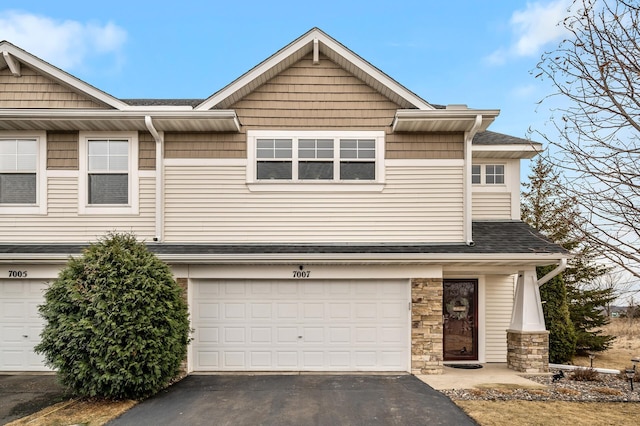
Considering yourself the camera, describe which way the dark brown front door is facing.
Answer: facing the viewer

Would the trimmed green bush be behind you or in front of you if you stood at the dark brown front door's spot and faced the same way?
in front

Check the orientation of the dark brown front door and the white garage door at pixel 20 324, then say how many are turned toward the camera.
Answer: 2

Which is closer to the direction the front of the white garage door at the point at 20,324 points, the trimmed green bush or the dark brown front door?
the trimmed green bush

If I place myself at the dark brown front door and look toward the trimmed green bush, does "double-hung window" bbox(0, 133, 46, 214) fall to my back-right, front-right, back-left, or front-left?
front-right

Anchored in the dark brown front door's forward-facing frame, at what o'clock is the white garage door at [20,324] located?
The white garage door is roughly at 2 o'clock from the dark brown front door.

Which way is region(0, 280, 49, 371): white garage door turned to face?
toward the camera
